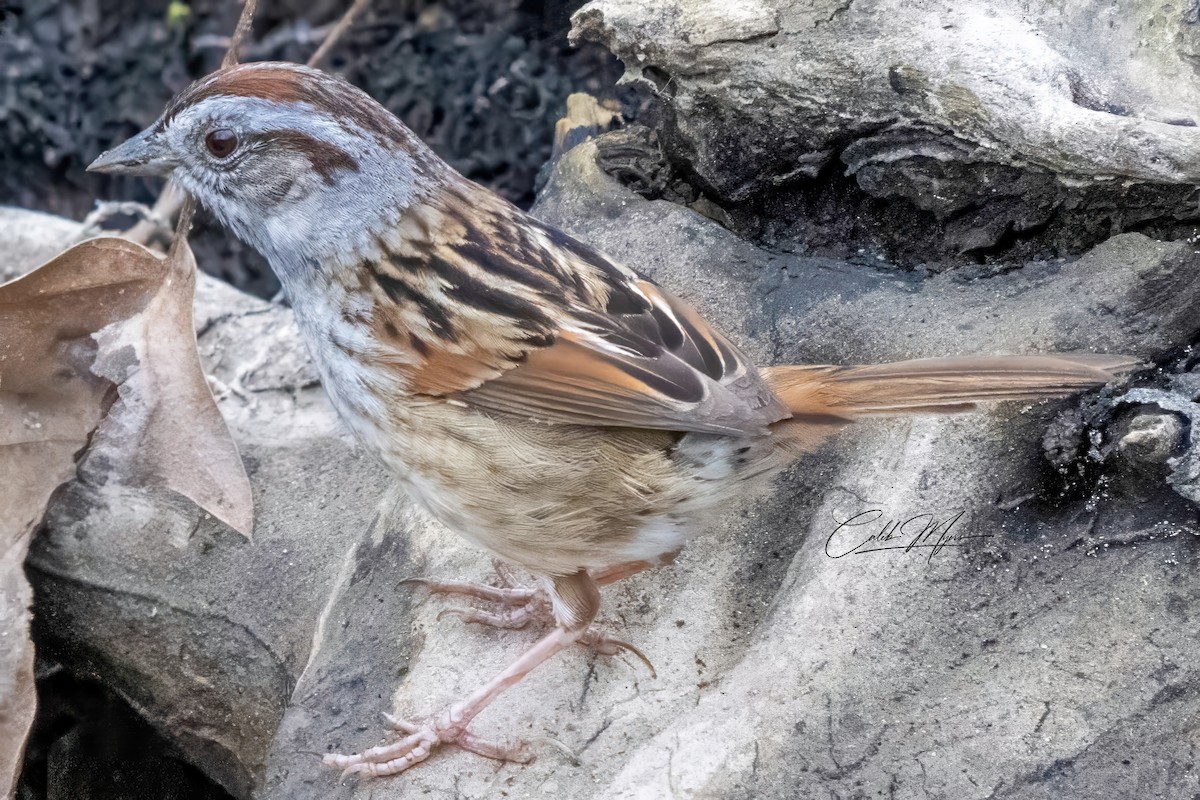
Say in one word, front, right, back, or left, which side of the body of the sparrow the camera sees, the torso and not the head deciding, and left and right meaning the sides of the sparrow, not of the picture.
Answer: left

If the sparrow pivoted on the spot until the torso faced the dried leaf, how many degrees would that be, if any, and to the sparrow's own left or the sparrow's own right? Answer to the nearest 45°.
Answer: approximately 45° to the sparrow's own right
